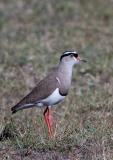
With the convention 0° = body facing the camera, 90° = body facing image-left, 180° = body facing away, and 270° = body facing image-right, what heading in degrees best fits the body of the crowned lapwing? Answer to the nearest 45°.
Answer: approximately 270°
